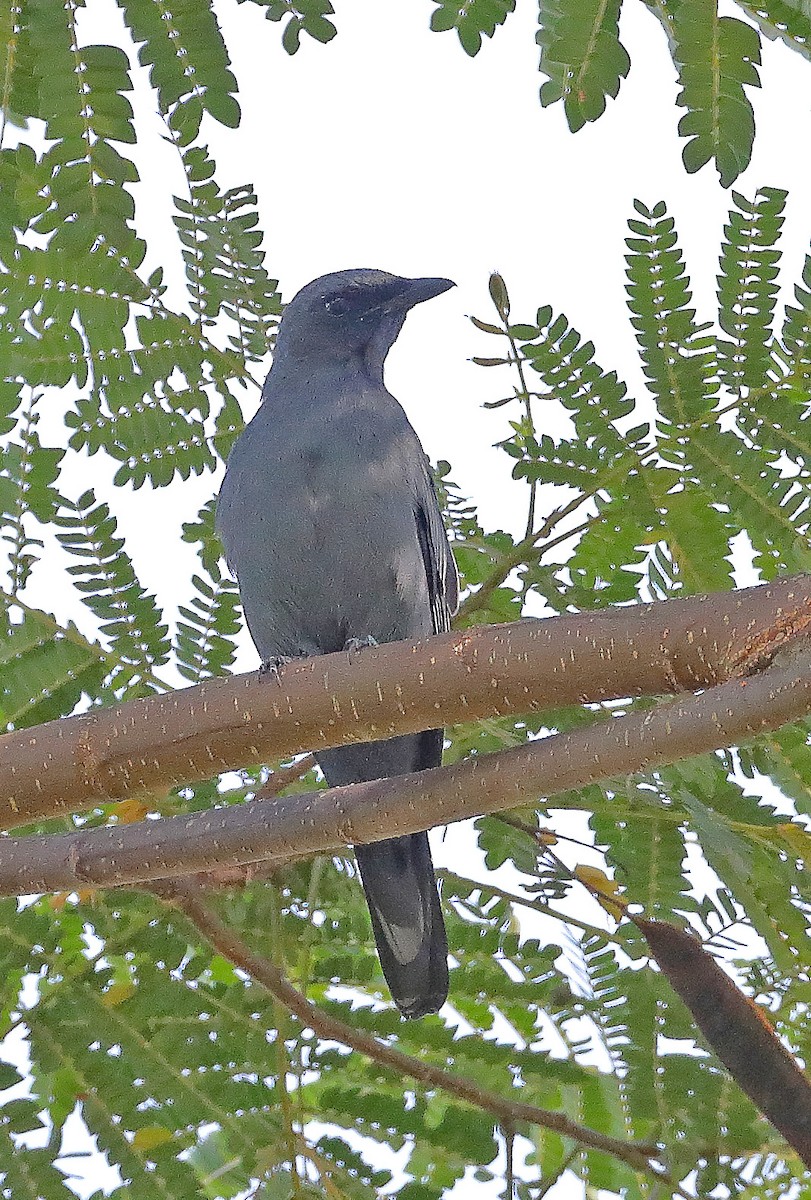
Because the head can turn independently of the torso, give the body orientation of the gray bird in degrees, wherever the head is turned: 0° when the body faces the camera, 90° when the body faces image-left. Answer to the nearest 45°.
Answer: approximately 0°
